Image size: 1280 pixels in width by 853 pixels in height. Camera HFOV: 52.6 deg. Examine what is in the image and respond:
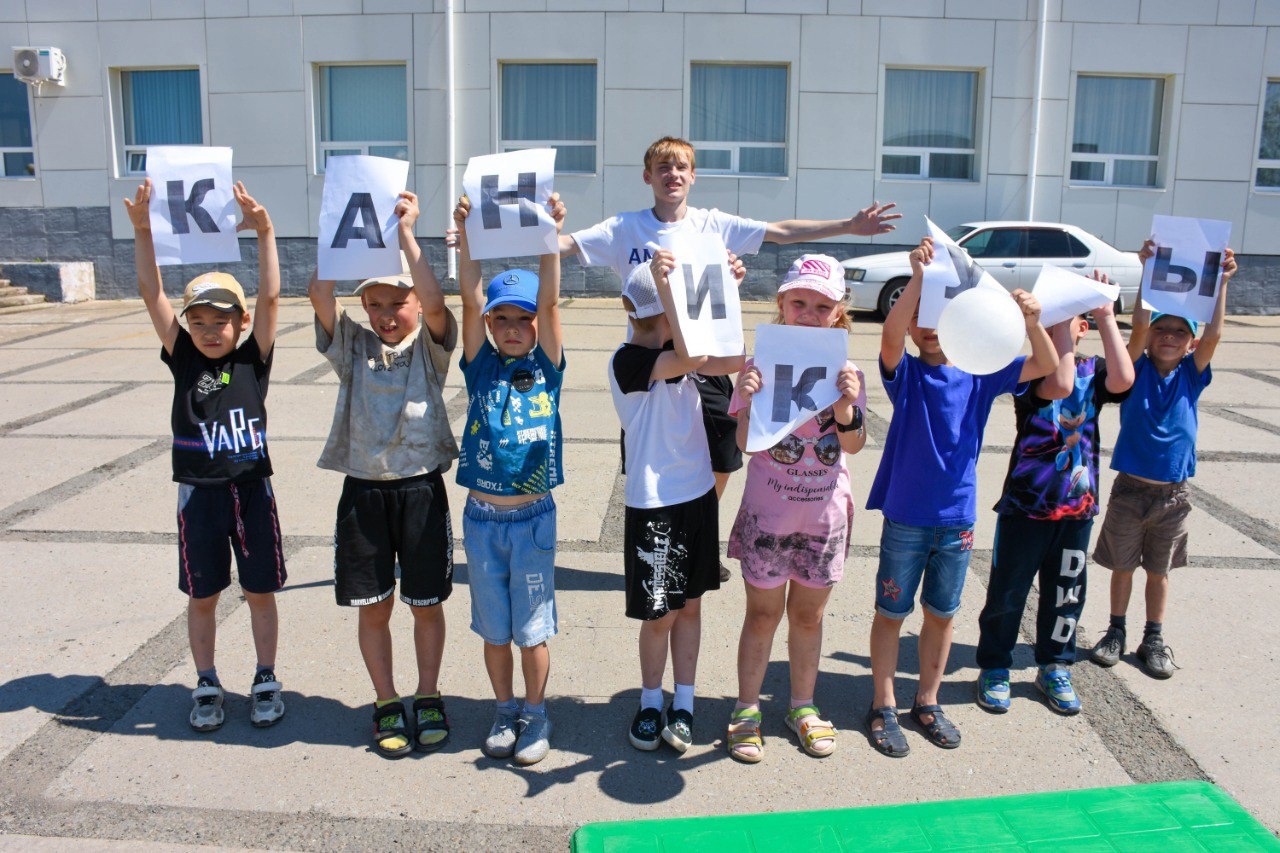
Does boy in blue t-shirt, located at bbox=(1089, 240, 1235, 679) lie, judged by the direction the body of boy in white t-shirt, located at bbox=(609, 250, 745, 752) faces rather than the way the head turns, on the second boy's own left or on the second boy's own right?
on the second boy's own left

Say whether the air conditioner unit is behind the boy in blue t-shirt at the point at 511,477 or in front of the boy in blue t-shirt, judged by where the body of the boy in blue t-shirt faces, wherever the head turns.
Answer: behind

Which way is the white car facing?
to the viewer's left

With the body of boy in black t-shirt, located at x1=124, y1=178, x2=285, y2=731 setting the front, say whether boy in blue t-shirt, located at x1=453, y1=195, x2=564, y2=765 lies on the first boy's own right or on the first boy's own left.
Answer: on the first boy's own left

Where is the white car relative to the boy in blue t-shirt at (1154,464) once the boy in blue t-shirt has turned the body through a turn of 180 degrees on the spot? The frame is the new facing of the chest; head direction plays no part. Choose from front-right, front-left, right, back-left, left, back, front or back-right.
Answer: front

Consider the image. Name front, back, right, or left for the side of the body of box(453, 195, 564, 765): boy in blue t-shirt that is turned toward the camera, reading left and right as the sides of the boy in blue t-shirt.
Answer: front

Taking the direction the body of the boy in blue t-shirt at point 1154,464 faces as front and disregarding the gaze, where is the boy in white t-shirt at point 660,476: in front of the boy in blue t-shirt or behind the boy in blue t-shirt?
in front

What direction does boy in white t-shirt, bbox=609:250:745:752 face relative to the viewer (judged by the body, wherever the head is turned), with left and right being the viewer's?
facing the viewer and to the right of the viewer

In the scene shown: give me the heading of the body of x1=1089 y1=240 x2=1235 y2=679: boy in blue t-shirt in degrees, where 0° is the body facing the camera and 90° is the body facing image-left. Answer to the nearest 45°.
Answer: approximately 0°

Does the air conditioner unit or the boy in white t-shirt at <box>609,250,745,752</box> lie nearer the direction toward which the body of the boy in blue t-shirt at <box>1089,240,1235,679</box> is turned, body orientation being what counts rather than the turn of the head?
the boy in white t-shirt

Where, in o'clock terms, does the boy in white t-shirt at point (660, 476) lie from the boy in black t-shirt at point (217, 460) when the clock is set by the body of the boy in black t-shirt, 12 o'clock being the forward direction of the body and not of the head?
The boy in white t-shirt is roughly at 10 o'clock from the boy in black t-shirt.

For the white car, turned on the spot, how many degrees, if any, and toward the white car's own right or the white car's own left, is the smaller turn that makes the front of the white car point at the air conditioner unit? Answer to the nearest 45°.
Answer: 0° — it already faces it

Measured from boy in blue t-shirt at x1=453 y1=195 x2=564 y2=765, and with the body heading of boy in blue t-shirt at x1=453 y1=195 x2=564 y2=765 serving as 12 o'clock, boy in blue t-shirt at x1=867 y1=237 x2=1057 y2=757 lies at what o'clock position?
boy in blue t-shirt at x1=867 y1=237 x2=1057 y2=757 is roughly at 9 o'clock from boy in blue t-shirt at x1=453 y1=195 x2=564 y2=765.

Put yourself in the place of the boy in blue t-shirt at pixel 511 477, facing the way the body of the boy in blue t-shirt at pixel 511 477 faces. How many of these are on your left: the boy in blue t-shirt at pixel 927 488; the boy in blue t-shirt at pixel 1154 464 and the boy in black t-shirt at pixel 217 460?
2

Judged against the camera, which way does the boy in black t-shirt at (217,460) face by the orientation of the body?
toward the camera

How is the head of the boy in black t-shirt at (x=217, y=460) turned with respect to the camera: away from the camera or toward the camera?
toward the camera

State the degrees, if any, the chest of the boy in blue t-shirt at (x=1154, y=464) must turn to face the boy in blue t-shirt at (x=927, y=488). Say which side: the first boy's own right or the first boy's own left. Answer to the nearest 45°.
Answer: approximately 45° to the first boy's own right

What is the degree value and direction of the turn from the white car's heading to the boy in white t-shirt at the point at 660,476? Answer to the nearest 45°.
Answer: approximately 90° to its left
